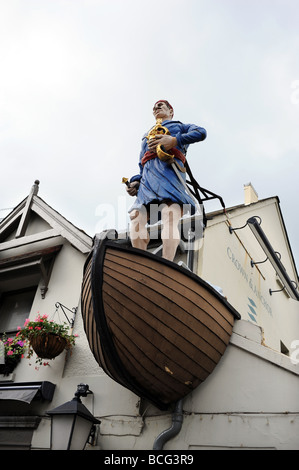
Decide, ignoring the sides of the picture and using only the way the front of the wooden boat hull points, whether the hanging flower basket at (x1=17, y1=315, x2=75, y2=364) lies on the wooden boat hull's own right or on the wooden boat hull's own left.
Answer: on the wooden boat hull's own right

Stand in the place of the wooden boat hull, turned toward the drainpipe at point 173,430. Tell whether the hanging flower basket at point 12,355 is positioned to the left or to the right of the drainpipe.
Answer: left

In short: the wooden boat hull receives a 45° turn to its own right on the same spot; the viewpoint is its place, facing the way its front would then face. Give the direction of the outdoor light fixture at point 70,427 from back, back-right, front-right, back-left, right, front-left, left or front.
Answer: front-right
